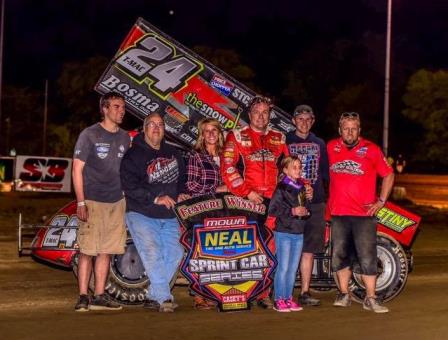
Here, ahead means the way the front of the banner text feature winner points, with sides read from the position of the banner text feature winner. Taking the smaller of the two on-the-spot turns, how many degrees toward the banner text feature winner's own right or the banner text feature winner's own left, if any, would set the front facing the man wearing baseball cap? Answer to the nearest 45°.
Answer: approximately 90° to the banner text feature winner's own left

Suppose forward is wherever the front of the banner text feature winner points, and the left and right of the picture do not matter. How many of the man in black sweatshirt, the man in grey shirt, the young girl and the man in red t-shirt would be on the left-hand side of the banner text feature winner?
2

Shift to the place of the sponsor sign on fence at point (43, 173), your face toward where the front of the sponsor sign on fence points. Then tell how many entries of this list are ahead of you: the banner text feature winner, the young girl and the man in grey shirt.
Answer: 3

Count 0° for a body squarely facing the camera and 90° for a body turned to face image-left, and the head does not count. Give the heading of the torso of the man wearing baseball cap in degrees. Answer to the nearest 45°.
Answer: approximately 0°

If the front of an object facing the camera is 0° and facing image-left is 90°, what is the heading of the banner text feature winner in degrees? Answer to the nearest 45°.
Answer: approximately 0°

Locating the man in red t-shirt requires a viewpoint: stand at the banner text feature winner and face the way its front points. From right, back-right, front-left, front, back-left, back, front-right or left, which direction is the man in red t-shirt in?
left

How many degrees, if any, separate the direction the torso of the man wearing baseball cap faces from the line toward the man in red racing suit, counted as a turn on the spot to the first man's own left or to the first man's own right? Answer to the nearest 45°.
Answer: approximately 45° to the first man's own right

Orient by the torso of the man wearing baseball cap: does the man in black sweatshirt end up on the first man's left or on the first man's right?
on the first man's right

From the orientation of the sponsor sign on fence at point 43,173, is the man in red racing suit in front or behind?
in front
